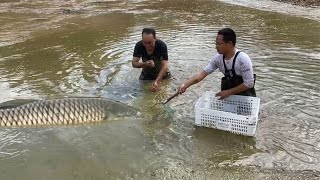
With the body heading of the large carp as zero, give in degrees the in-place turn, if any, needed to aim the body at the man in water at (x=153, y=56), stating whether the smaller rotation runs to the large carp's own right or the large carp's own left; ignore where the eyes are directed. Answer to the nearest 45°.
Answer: approximately 45° to the large carp's own left

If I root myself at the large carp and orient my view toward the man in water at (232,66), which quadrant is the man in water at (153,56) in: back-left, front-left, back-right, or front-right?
front-left

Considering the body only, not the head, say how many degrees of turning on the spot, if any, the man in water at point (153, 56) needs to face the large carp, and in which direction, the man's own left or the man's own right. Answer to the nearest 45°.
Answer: approximately 45° to the man's own right

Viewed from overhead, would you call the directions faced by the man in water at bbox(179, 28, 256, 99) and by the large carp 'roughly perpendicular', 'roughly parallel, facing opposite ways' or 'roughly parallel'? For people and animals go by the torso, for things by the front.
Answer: roughly parallel, facing opposite ways

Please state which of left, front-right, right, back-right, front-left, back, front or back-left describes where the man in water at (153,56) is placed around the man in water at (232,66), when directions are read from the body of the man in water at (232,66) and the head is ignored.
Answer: right

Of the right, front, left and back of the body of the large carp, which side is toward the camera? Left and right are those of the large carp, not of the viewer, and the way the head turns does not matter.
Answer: right

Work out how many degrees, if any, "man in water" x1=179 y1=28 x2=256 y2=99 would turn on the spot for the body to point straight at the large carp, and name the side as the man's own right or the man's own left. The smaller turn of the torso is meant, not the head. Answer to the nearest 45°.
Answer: approximately 45° to the man's own right

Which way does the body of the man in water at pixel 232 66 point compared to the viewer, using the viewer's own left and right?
facing the viewer and to the left of the viewer

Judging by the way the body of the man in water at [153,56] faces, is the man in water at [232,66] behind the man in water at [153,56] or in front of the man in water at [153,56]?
in front

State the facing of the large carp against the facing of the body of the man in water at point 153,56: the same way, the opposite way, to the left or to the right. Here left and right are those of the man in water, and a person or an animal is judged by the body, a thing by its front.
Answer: to the left

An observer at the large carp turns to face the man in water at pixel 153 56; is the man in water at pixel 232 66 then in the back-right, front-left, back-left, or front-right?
front-right

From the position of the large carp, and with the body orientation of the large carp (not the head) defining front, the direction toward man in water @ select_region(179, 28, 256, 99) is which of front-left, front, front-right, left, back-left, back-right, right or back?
front

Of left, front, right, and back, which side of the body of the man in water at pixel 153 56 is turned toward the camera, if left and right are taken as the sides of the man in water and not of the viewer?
front

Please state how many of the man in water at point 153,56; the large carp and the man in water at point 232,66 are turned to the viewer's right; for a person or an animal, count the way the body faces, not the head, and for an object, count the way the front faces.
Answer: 1

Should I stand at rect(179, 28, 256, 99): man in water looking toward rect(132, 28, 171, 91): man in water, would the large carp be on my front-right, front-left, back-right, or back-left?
front-left

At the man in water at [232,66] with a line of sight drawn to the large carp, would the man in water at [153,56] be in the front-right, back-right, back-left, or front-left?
front-right

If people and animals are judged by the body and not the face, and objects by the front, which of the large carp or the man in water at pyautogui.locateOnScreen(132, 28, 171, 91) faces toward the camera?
the man in water
